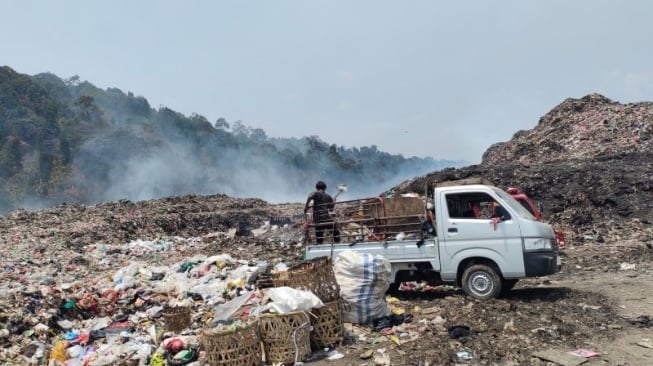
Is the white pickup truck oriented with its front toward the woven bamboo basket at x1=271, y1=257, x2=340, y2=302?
no

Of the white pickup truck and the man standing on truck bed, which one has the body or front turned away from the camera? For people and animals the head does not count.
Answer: the man standing on truck bed

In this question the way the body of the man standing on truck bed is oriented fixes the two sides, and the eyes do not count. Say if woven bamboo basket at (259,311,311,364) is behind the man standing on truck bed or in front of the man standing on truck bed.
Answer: behind

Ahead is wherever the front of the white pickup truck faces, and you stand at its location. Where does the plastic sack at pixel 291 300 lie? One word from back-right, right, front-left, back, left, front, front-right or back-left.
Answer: back-right

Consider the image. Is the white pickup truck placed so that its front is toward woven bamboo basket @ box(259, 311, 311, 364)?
no

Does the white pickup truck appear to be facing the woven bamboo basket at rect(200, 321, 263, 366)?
no

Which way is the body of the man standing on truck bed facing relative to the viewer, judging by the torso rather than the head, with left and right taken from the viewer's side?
facing away from the viewer

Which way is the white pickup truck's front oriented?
to the viewer's right

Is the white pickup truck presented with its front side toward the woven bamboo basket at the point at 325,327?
no

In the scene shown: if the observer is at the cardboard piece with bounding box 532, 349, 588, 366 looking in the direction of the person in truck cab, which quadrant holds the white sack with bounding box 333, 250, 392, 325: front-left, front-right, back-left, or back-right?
front-left

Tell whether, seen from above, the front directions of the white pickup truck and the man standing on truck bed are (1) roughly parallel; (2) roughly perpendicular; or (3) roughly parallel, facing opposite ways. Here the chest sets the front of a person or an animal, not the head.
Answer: roughly perpendicular

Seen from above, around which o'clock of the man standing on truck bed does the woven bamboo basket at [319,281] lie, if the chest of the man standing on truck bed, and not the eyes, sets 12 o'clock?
The woven bamboo basket is roughly at 6 o'clock from the man standing on truck bed.

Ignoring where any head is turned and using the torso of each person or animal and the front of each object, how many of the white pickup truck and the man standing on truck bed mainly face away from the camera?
1

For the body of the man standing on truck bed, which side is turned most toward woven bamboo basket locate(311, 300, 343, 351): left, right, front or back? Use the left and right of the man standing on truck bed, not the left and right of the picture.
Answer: back
